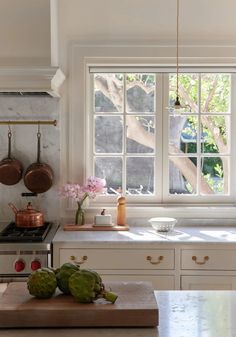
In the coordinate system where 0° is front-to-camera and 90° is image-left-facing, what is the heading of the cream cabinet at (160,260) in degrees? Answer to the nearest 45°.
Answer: approximately 0°

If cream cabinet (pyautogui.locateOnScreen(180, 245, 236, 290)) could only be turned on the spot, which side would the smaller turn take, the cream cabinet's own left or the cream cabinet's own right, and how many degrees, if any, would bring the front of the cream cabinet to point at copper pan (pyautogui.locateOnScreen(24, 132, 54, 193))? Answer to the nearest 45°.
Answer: approximately 90° to the cream cabinet's own right

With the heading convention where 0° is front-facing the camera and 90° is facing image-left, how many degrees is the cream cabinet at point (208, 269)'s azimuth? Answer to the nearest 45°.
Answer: approximately 0°

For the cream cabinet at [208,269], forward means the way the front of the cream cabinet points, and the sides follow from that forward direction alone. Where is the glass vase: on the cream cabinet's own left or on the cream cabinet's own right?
on the cream cabinet's own right

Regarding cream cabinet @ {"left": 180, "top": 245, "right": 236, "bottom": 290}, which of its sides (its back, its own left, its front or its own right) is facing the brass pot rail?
right

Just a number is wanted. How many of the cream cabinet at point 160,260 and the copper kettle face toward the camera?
1

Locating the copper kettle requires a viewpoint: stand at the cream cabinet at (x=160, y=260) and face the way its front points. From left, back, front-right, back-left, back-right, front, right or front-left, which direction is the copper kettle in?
right
